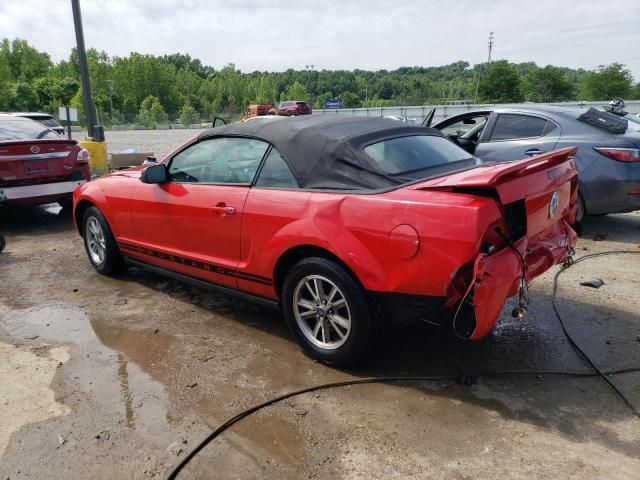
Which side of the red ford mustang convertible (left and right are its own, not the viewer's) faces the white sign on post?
front

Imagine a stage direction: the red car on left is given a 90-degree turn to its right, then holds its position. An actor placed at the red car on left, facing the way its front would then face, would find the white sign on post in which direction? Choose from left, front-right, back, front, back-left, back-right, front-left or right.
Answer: left

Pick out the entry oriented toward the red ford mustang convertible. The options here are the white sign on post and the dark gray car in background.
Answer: the white sign on post

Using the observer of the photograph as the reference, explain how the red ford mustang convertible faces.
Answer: facing away from the viewer and to the left of the viewer

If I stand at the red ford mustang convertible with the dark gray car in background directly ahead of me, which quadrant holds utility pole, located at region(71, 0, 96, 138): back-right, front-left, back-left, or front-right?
front-left

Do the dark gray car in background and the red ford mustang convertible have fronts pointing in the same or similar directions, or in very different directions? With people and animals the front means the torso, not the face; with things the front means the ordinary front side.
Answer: same or similar directions

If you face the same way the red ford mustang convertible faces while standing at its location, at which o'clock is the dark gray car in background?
The dark gray car in background is roughly at 3 o'clock from the red ford mustang convertible.

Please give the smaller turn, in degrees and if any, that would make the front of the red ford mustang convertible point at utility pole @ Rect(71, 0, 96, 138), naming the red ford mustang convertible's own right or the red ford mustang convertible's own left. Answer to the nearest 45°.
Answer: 0° — it already faces it

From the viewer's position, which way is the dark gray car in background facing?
facing away from the viewer and to the left of the viewer

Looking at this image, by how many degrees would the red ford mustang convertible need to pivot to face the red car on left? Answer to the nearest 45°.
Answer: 0° — it already faces it

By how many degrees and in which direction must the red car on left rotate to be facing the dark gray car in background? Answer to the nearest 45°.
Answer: approximately 135° to its right

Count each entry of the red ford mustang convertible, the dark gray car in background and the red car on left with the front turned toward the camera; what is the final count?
0

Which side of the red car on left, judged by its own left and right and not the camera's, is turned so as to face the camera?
back

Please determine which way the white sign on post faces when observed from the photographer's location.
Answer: facing away from the viewer

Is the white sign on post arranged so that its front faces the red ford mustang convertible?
yes
